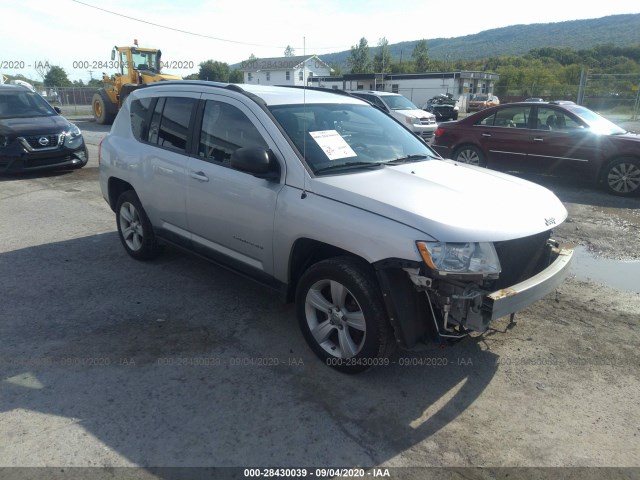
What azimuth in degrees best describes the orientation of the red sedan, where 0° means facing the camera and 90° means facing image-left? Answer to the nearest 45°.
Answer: approximately 270°

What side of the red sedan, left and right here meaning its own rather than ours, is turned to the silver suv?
right

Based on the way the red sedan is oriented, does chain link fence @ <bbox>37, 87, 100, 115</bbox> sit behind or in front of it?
behind

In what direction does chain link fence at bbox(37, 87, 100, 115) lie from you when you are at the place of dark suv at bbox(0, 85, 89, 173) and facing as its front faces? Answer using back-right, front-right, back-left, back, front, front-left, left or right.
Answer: back-left

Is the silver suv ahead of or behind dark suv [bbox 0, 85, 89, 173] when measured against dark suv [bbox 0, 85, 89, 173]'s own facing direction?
ahead

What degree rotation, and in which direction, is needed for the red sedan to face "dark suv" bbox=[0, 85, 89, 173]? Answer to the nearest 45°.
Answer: approximately 180°

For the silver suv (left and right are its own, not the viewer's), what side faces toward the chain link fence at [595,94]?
left

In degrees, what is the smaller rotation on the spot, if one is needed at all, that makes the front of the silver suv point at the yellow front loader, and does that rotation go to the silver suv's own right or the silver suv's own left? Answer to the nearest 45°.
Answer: approximately 180°

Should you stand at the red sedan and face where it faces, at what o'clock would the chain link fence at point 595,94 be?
The chain link fence is roughly at 9 o'clock from the red sedan.

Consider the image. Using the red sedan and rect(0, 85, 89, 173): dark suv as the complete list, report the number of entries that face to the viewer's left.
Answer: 0

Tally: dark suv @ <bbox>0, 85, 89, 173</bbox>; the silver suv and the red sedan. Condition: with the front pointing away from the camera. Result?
0

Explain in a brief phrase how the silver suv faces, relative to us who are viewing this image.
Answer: facing the viewer and to the right of the viewer

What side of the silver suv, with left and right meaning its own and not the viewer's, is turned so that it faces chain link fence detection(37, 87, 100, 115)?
back
